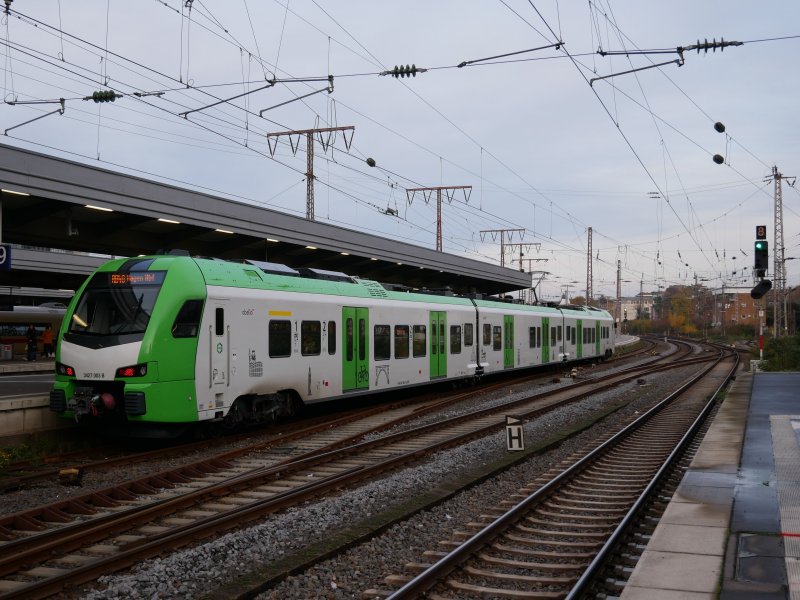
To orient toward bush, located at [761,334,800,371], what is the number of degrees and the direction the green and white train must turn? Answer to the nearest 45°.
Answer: approximately 180°

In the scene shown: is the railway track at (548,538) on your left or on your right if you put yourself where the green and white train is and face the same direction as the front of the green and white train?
on your left

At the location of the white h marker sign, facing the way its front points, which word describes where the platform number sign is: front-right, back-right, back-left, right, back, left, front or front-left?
right

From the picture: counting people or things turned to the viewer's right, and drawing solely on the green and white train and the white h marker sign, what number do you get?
0

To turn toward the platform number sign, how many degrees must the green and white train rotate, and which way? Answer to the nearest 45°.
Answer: approximately 45° to its right

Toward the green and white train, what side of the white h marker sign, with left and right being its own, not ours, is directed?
back

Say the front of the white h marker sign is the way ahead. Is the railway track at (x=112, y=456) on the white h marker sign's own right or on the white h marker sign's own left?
on the white h marker sign's own right

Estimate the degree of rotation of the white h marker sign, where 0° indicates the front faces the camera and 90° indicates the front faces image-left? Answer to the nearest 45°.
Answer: approximately 0°

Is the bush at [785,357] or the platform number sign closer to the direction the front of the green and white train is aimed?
the platform number sign

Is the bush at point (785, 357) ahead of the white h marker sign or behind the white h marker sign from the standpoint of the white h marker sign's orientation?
behind

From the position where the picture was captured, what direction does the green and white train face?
facing the viewer and to the left of the viewer

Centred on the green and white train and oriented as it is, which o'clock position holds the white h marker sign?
The white h marker sign is roughly at 8 o'clock from the green and white train.
